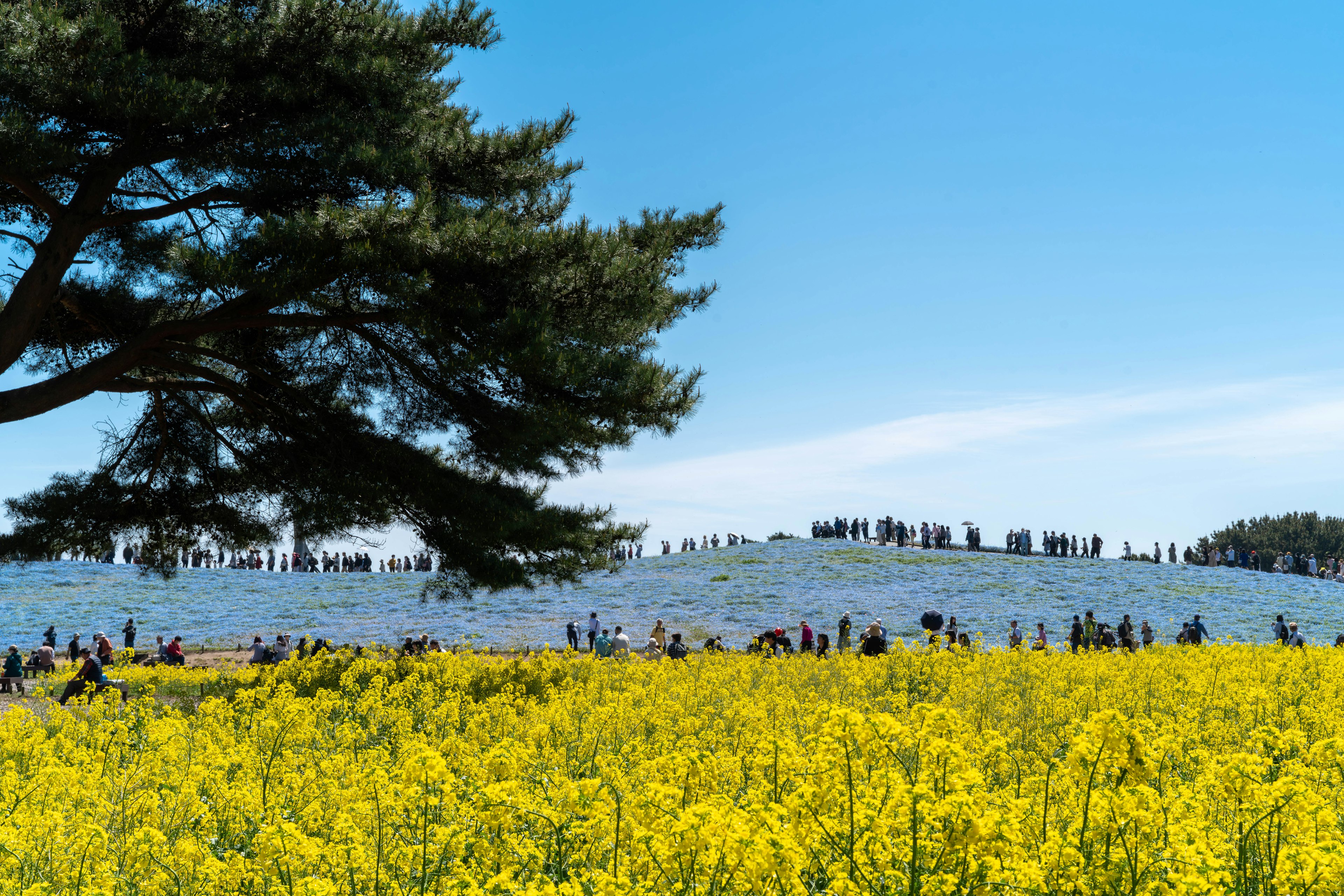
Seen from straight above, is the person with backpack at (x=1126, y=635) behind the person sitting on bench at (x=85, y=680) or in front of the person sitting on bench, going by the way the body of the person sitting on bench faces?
behind

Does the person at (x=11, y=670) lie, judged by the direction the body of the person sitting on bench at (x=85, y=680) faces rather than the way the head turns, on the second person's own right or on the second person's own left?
on the second person's own right

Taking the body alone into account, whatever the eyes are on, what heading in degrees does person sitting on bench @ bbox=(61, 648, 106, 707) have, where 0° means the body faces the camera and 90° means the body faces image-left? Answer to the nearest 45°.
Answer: approximately 90°

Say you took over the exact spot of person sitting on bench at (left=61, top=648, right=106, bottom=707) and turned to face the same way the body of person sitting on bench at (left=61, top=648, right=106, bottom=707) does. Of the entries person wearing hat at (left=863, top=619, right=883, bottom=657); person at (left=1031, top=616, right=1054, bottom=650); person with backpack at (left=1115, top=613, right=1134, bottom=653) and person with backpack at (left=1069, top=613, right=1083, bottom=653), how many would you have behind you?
4

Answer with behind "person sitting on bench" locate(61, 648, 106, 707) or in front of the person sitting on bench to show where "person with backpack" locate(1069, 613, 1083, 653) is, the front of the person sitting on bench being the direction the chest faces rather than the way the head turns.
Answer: behind
